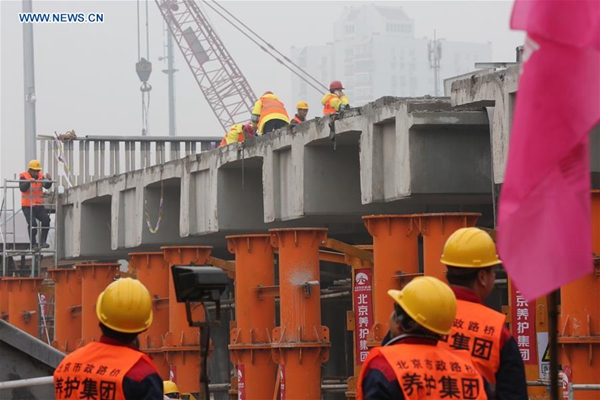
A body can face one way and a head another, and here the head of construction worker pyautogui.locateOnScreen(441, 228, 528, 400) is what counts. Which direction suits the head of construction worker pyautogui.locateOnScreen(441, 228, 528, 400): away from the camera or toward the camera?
away from the camera

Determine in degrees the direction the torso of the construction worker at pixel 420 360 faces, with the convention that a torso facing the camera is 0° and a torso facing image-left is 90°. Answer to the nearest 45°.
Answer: approximately 135°

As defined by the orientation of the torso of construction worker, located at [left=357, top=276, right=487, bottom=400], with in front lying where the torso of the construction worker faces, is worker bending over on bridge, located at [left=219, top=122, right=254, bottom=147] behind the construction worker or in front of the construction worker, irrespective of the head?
in front

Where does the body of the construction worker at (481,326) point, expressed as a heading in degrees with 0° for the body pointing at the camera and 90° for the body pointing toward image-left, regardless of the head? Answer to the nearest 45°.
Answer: approximately 225°

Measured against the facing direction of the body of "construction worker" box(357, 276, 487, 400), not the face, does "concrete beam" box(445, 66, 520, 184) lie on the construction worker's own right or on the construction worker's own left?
on the construction worker's own right

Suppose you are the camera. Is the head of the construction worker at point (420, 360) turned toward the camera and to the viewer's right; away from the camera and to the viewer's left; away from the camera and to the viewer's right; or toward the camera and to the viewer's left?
away from the camera and to the viewer's left

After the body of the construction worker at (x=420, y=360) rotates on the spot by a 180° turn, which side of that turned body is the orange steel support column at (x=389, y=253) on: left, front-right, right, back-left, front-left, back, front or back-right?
back-left
